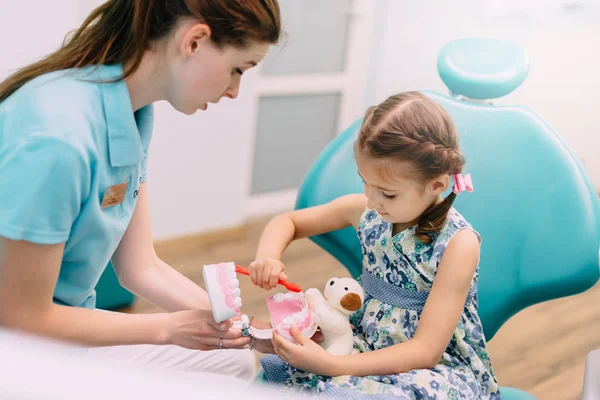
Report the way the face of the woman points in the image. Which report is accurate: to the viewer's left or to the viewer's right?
to the viewer's right

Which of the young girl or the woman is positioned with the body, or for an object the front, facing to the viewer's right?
the woman

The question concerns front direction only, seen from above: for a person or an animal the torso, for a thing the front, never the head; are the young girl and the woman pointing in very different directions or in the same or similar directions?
very different directions

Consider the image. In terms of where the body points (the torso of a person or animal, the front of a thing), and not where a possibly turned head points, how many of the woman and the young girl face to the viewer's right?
1

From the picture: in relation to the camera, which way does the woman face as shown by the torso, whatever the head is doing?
to the viewer's right
